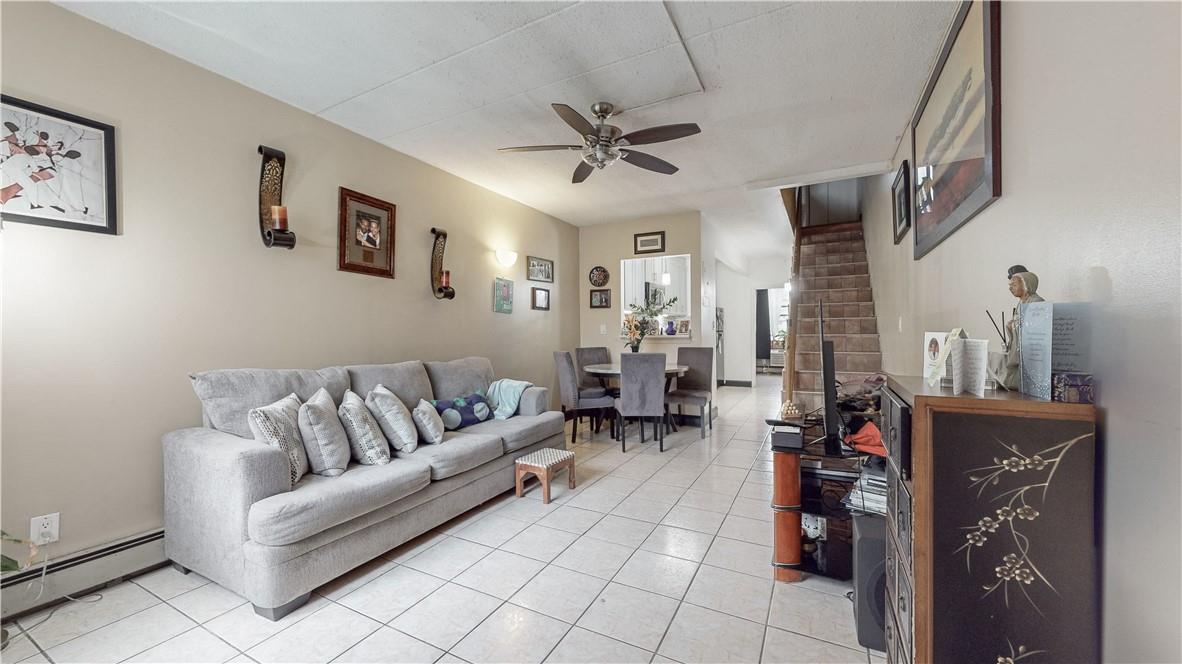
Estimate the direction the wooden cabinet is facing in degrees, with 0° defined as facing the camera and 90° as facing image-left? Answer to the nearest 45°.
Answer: approximately 90°

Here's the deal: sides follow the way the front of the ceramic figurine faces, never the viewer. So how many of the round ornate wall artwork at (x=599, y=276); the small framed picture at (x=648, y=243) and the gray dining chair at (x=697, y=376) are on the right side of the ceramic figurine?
3

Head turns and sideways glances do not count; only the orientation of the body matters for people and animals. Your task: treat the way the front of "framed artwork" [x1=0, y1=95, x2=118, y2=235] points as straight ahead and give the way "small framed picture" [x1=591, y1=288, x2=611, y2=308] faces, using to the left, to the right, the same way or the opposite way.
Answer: to the right

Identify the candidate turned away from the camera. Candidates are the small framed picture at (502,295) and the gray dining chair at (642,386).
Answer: the gray dining chair

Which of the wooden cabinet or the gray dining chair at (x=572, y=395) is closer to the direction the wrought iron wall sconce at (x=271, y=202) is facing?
the wooden cabinet

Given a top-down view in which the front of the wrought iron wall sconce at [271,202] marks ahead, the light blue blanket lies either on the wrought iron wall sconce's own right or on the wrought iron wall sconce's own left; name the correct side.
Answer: on the wrought iron wall sconce's own left

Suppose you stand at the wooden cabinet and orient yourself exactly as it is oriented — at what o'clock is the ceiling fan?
The ceiling fan is roughly at 1 o'clock from the wooden cabinet.

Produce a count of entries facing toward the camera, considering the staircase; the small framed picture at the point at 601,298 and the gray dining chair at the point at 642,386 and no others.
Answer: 2

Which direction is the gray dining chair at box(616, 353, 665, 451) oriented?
away from the camera

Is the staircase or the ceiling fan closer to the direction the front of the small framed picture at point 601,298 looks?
the ceiling fan

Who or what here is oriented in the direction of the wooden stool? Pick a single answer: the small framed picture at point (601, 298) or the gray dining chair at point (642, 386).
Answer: the small framed picture
